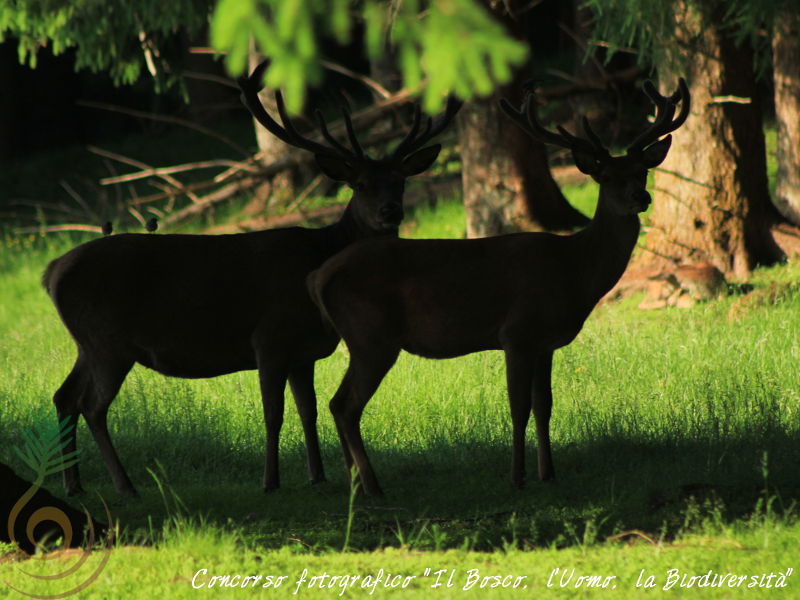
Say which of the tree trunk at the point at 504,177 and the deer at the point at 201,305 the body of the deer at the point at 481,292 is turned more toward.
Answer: the tree trunk

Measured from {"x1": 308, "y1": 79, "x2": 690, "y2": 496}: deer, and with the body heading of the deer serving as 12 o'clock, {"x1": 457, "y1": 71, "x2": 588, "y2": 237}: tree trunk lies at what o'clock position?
The tree trunk is roughly at 9 o'clock from the deer.

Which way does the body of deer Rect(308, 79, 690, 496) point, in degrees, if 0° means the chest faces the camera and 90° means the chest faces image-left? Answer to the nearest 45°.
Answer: approximately 270°

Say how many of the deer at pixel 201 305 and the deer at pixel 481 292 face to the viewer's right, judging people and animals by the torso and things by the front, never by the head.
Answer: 2

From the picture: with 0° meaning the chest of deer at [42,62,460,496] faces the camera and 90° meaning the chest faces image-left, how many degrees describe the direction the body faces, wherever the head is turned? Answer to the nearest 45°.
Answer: approximately 270°

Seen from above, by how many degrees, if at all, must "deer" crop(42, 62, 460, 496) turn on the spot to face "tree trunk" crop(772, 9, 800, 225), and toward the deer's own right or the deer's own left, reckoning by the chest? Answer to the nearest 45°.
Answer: approximately 45° to the deer's own left

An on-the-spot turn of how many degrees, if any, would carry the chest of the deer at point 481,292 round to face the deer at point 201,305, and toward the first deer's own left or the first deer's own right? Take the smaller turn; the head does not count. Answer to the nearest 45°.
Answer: approximately 180°

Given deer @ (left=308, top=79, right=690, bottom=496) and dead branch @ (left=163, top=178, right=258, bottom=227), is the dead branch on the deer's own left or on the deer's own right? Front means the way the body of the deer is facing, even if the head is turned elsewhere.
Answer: on the deer's own left

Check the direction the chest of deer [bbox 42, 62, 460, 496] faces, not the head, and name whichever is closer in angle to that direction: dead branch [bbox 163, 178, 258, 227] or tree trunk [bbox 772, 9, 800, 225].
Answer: the tree trunk
